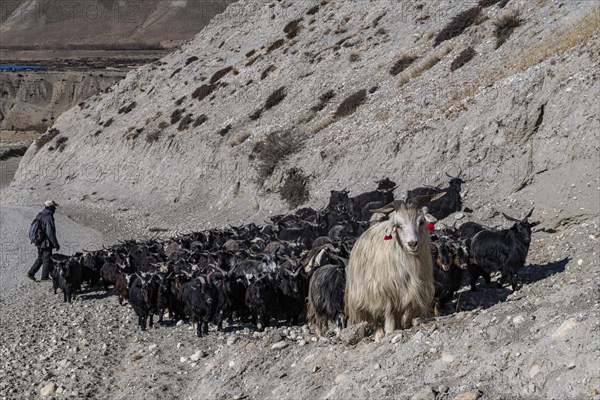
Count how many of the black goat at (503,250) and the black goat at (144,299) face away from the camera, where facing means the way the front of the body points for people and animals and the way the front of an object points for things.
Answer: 0

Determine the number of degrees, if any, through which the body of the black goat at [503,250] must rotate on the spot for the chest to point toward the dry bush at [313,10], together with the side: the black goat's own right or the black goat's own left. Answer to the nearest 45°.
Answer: approximately 135° to the black goat's own left

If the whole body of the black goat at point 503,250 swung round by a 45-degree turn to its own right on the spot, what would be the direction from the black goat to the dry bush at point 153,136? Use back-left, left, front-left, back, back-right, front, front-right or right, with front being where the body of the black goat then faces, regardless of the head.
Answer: back-right

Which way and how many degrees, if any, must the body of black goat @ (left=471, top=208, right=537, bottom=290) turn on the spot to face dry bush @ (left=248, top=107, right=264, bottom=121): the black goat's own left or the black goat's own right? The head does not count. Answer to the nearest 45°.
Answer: approximately 180°

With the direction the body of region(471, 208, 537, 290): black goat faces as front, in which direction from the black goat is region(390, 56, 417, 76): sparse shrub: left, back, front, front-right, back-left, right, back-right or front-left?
back-left

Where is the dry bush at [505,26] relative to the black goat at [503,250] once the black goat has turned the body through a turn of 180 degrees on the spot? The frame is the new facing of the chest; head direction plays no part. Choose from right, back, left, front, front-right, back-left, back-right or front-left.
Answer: front-right

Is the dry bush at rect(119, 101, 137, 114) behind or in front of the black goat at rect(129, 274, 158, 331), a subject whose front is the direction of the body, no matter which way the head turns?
behind

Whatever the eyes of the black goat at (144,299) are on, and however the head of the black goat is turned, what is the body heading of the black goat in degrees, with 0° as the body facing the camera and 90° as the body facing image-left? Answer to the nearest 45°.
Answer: approximately 0°

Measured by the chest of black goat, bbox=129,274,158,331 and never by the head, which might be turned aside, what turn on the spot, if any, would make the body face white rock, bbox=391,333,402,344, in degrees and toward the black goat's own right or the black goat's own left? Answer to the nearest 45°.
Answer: approximately 45° to the black goat's own left
